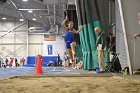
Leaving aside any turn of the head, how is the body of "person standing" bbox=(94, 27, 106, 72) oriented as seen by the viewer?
to the viewer's left
